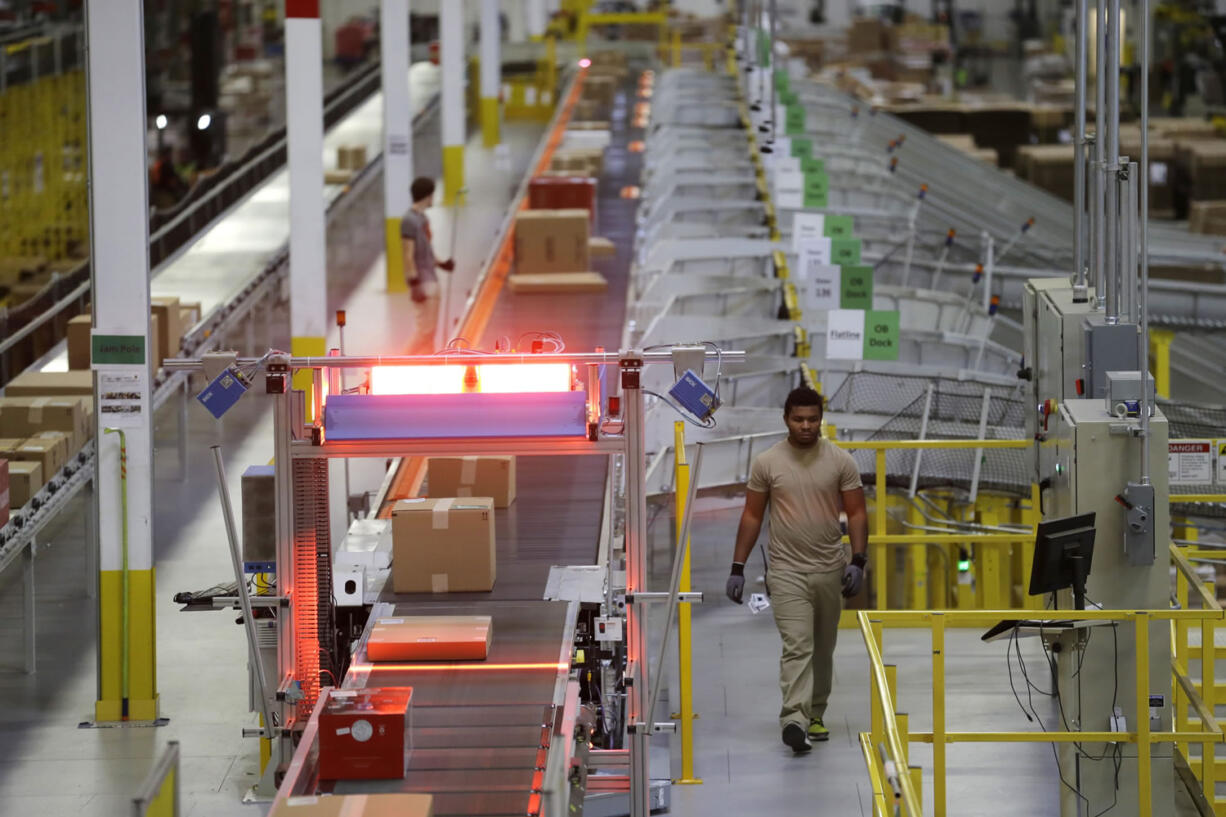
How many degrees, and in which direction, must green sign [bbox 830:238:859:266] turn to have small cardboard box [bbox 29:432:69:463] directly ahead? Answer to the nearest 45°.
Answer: approximately 45° to its right

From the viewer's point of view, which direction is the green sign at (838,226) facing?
toward the camera

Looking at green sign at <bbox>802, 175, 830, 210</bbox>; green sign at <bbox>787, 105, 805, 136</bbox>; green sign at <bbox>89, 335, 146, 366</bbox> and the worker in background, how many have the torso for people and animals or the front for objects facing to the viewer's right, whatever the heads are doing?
1

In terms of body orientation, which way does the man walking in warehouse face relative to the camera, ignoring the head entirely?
toward the camera

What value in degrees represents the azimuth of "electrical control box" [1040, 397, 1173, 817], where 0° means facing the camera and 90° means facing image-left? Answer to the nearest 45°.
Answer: approximately 90°

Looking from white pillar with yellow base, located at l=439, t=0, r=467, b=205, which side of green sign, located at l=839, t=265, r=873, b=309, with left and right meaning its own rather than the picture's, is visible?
back

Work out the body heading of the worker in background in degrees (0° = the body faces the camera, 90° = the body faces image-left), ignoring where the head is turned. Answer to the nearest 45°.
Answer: approximately 270°

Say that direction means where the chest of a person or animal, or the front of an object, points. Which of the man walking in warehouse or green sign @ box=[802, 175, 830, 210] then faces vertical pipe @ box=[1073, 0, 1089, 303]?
the green sign

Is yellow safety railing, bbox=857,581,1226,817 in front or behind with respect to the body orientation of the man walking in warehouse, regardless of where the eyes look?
in front

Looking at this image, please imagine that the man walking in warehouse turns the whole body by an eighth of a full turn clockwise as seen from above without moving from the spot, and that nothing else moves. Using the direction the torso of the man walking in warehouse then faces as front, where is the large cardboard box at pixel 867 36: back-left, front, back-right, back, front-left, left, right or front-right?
back-right
